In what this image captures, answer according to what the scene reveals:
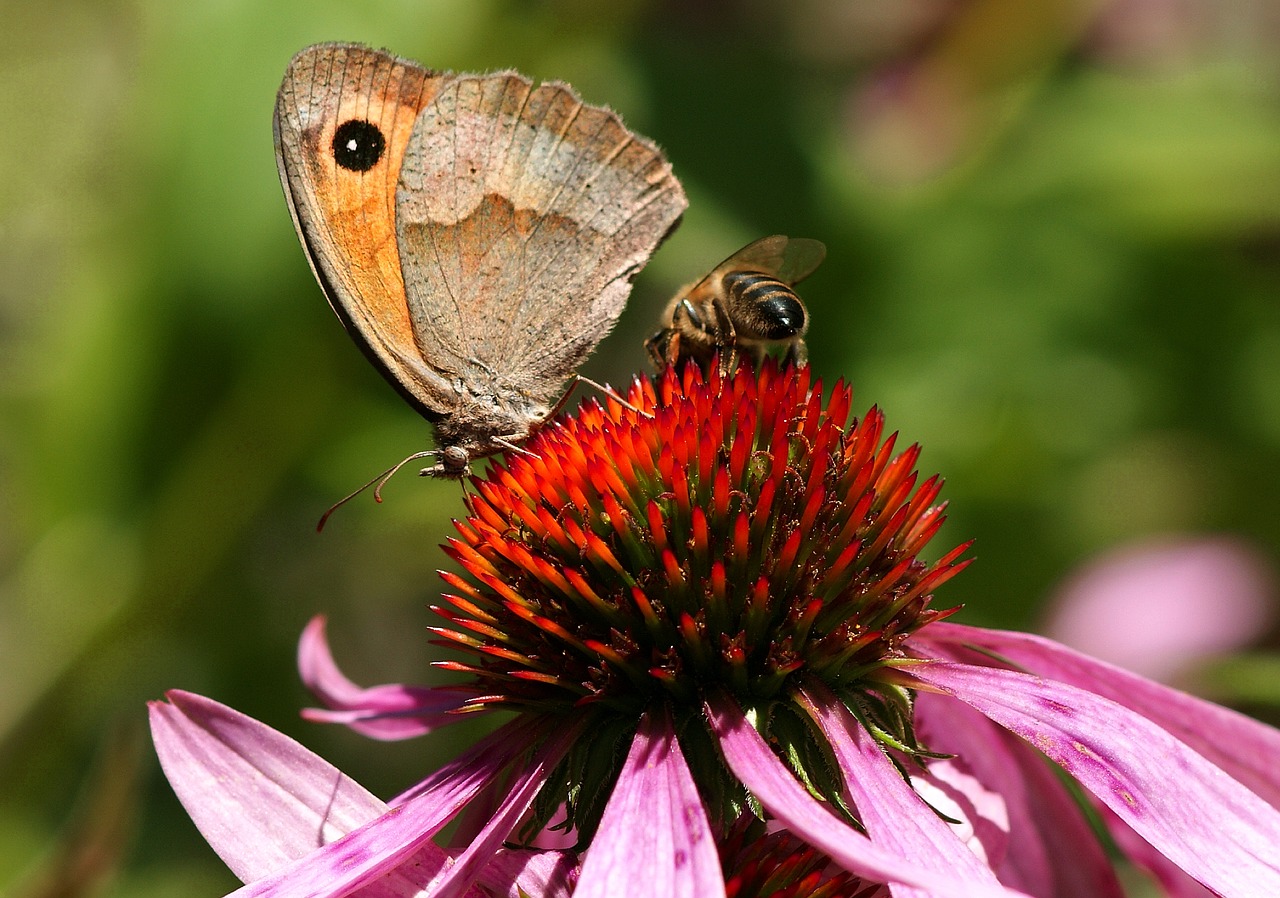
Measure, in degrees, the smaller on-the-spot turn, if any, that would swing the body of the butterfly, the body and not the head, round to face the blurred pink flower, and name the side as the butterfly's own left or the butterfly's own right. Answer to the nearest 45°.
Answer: approximately 135° to the butterfly's own right

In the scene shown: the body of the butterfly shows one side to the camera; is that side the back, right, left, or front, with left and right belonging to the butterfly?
left
